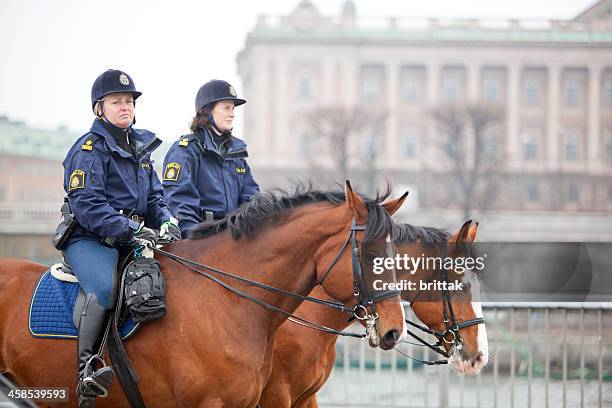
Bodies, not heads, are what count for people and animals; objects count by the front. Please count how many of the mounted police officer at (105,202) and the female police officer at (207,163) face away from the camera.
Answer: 0

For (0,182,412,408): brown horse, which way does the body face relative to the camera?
to the viewer's right

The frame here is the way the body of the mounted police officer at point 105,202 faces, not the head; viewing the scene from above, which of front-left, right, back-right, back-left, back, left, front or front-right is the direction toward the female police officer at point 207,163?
left

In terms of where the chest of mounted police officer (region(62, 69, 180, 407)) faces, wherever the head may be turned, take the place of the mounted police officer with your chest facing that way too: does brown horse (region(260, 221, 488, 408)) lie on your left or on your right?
on your left

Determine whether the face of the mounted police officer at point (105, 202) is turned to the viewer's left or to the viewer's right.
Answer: to the viewer's right

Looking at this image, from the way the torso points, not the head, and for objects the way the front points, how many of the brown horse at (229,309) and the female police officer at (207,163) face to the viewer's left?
0

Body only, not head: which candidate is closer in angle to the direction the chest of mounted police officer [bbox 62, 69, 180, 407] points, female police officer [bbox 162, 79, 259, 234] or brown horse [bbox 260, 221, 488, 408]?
the brown horse

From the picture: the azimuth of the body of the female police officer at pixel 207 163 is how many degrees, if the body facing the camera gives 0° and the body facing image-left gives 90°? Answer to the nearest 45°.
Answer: approximately 315°

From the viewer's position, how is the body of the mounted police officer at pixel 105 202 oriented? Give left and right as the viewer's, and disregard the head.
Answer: facing the viewer and to the right of the viewer
